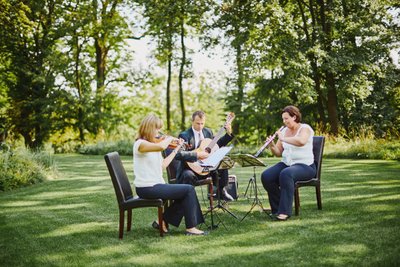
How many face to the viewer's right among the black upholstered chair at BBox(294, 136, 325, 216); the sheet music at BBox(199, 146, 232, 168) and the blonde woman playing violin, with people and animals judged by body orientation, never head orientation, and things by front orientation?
1

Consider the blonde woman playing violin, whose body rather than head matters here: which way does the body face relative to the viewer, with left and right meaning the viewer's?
facing to the right of the viewer

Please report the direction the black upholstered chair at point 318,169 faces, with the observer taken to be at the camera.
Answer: facing the viewer and to the left of the viewer

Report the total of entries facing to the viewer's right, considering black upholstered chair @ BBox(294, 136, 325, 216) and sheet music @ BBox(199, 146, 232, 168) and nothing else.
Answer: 0

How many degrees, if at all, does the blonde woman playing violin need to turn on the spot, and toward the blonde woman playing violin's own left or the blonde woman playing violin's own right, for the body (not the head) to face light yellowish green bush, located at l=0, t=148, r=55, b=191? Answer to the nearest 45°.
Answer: approximately 135° to the blonde woman playing violin's own left

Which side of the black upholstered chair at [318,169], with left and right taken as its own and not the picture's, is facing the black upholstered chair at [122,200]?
front

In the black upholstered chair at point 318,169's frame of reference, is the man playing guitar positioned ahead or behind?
ahead

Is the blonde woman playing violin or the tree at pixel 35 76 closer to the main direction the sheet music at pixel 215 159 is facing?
the blonde woman playing violin

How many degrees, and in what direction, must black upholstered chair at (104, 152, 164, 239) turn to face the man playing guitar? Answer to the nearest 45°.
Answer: approximately 45° to its left

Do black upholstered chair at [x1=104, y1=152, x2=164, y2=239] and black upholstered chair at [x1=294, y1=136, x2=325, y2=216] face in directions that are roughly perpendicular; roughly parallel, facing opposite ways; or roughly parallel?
roughly parallel, facing opposite ways

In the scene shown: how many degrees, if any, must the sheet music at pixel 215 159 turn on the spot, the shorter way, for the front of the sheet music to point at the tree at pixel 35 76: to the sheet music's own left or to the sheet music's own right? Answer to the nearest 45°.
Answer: approximately 90° to the sheet music's own right

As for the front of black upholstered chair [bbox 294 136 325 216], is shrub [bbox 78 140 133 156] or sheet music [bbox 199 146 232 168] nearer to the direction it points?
the sheet music

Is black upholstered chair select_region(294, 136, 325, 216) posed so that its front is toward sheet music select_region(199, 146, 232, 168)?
yes

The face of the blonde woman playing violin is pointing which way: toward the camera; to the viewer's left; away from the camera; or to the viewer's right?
to the viewer's right

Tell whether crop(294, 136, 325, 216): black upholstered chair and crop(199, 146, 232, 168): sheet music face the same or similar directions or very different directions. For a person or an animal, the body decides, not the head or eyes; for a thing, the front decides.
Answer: same or similar directions

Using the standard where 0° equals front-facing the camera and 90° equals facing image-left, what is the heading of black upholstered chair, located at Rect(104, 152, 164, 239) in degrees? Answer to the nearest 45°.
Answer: approximately 270°

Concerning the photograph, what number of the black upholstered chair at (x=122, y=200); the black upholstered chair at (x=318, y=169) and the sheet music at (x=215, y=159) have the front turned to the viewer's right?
1

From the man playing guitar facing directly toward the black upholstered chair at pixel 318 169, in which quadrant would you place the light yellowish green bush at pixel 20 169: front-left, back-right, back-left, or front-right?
back-left
